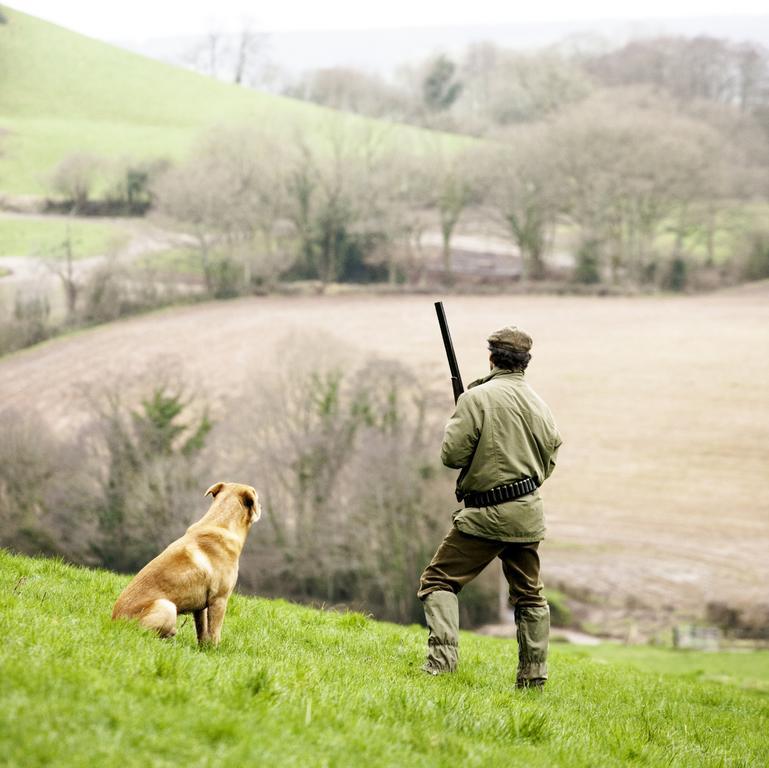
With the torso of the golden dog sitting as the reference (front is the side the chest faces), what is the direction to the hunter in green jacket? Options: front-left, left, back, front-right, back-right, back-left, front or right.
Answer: front-right

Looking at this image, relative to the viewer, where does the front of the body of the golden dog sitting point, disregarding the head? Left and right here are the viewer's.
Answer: facing away from the viewer and to the right of the viewer

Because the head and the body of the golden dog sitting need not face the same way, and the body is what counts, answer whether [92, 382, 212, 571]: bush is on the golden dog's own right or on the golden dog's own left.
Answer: on the golden dog's own left

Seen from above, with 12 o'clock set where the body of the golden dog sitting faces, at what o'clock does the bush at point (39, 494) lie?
The bush is roughly at 10 o'clock from the golden dog sitting.
